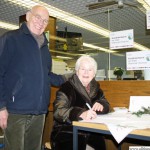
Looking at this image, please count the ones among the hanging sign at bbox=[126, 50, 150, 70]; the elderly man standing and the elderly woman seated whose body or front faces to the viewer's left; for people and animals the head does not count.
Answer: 0

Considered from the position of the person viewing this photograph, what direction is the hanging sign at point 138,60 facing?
facing the viewer

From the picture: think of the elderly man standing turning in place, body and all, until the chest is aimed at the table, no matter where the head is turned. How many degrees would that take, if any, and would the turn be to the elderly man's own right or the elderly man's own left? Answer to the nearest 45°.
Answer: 0° — they already face it

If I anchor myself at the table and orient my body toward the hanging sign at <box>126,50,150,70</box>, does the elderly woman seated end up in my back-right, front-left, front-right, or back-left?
front-left

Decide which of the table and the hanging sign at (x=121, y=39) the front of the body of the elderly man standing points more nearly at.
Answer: the table

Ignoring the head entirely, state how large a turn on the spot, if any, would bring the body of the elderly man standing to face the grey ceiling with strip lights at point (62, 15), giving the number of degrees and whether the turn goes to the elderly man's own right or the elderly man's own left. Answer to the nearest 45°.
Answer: approximately 135° to the elderly man's own left

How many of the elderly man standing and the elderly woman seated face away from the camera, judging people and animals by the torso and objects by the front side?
0

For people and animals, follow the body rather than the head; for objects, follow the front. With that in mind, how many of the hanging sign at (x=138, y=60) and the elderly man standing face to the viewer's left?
0

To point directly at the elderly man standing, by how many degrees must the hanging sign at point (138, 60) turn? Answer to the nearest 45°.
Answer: approximately 45° to its right

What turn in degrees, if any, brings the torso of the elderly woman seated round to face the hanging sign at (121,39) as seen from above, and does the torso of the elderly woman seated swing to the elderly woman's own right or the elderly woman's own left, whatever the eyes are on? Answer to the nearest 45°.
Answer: approximately 90° to the elderly woman's own left

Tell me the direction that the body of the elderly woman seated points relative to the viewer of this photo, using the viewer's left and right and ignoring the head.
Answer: facing the viewer and to the right of the viewer

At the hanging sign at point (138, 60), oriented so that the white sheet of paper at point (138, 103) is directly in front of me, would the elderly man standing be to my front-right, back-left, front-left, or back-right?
front-right
